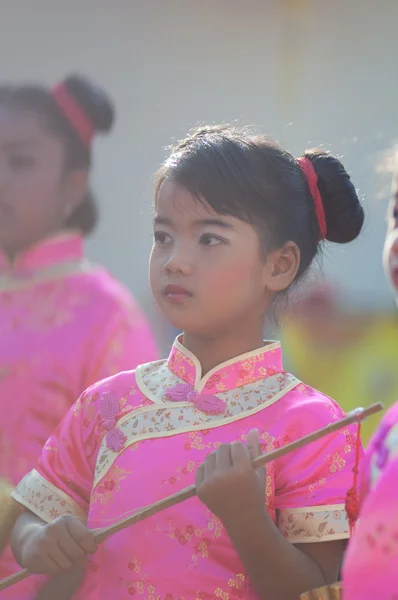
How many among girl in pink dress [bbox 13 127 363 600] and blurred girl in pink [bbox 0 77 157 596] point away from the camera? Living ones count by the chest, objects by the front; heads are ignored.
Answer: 0

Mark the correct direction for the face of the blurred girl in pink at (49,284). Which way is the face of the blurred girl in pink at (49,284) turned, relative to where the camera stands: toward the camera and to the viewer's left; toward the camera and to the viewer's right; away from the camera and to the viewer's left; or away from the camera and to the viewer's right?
toward the camera and to the viewer's left

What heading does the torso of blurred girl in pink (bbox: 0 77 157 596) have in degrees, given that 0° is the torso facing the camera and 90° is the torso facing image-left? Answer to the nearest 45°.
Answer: approximately 45°

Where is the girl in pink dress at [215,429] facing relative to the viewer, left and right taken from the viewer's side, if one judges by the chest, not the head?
facing the viewer and to the left of the viewer

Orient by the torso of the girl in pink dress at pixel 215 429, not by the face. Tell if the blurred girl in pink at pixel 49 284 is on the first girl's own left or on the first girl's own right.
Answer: on the first girl's own right

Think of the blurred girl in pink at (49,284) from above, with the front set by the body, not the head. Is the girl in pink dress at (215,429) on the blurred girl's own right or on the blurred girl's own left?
on the blurred girl's own left

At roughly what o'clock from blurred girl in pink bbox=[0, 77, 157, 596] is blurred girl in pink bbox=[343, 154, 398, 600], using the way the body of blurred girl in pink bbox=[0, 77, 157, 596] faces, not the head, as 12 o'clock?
blurred girl in pink bbox=[343, 154, 398, 600] is roughly at 10 o'clock from blurred girl in pink bbox=[0, 77, 157, 596].

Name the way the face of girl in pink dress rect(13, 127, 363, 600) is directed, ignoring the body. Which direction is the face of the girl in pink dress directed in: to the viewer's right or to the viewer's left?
to the viewer's left

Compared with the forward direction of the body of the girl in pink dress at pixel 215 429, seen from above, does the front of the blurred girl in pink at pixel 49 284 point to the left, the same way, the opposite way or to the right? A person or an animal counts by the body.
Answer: the same way
